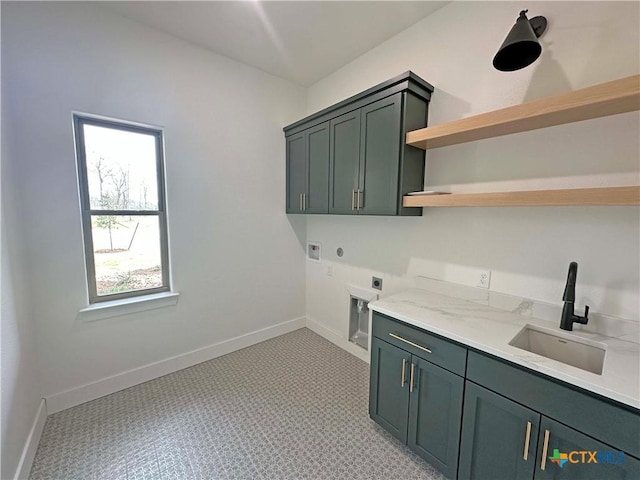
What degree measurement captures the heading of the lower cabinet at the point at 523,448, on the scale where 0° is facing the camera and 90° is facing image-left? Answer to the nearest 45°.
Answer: approximately 45°

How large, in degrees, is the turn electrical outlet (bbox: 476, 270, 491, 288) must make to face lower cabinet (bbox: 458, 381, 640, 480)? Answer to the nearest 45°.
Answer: approximately 45° to its left

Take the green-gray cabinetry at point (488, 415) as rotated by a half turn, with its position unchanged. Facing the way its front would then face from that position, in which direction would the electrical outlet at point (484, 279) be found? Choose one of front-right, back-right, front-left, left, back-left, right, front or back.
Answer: front-left

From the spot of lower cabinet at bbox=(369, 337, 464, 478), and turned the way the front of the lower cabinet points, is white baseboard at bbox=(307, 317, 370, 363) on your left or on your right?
on your right

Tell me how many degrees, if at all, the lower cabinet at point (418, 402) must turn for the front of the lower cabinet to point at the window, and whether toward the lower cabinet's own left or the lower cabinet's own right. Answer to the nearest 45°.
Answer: approximately 45° to the lower cabinet's own right
